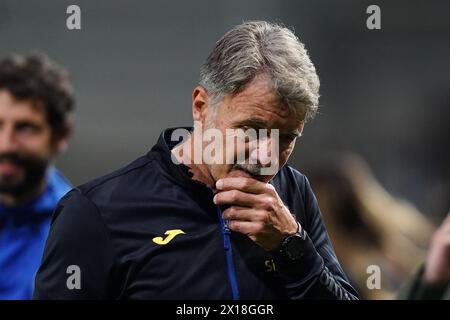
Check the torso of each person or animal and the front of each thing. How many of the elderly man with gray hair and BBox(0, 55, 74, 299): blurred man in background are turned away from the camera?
0

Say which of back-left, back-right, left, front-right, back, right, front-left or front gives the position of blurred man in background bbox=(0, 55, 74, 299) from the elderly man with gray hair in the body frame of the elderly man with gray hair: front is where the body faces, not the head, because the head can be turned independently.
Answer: back

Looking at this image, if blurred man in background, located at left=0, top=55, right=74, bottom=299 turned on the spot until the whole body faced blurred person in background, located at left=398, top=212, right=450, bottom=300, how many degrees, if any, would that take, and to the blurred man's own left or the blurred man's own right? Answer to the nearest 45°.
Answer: approximately 135° to the blurred man's own left

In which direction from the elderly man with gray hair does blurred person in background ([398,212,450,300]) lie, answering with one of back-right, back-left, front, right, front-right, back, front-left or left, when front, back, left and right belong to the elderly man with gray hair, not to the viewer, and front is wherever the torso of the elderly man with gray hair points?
left

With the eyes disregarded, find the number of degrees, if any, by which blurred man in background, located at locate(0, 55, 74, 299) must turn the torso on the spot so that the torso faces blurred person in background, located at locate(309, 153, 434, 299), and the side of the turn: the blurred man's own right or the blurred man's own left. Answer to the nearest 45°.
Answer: approximately 135° to the blurred man's own left

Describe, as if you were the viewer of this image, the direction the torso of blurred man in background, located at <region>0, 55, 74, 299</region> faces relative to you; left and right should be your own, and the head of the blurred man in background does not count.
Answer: facing the viewer and to the left of the viewer

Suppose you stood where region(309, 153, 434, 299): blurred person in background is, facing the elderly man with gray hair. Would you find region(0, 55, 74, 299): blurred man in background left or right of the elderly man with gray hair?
right

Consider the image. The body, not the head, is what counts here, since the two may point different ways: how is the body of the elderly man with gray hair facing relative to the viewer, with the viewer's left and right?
facing the viewer and to the right of the viewer
